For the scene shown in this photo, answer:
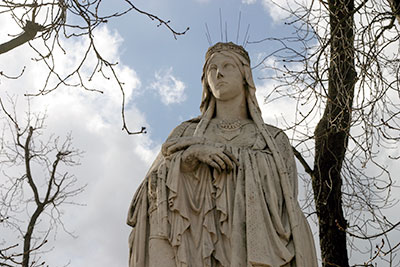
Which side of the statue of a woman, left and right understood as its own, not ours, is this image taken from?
front

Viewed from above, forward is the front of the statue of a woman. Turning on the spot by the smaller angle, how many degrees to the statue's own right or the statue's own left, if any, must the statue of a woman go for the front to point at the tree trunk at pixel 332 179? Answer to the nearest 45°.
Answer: approximately 135° to the statue's own left
